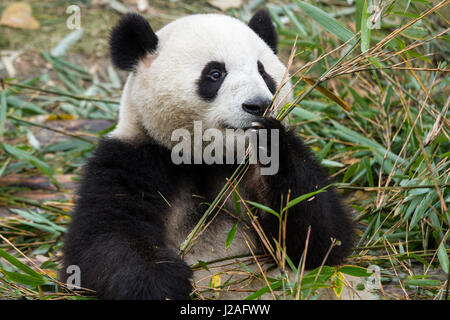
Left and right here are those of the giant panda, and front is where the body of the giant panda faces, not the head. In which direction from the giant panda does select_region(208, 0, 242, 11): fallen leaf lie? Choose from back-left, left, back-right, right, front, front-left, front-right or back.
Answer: back-left

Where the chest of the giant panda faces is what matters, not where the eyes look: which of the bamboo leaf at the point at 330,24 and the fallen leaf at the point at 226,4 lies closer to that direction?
the bamboo leaf

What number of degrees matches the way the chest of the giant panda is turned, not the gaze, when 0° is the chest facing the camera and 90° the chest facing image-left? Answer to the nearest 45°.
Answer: approximately 315°

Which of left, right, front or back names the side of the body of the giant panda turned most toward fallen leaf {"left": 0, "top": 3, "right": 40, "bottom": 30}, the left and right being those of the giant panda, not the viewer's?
back
